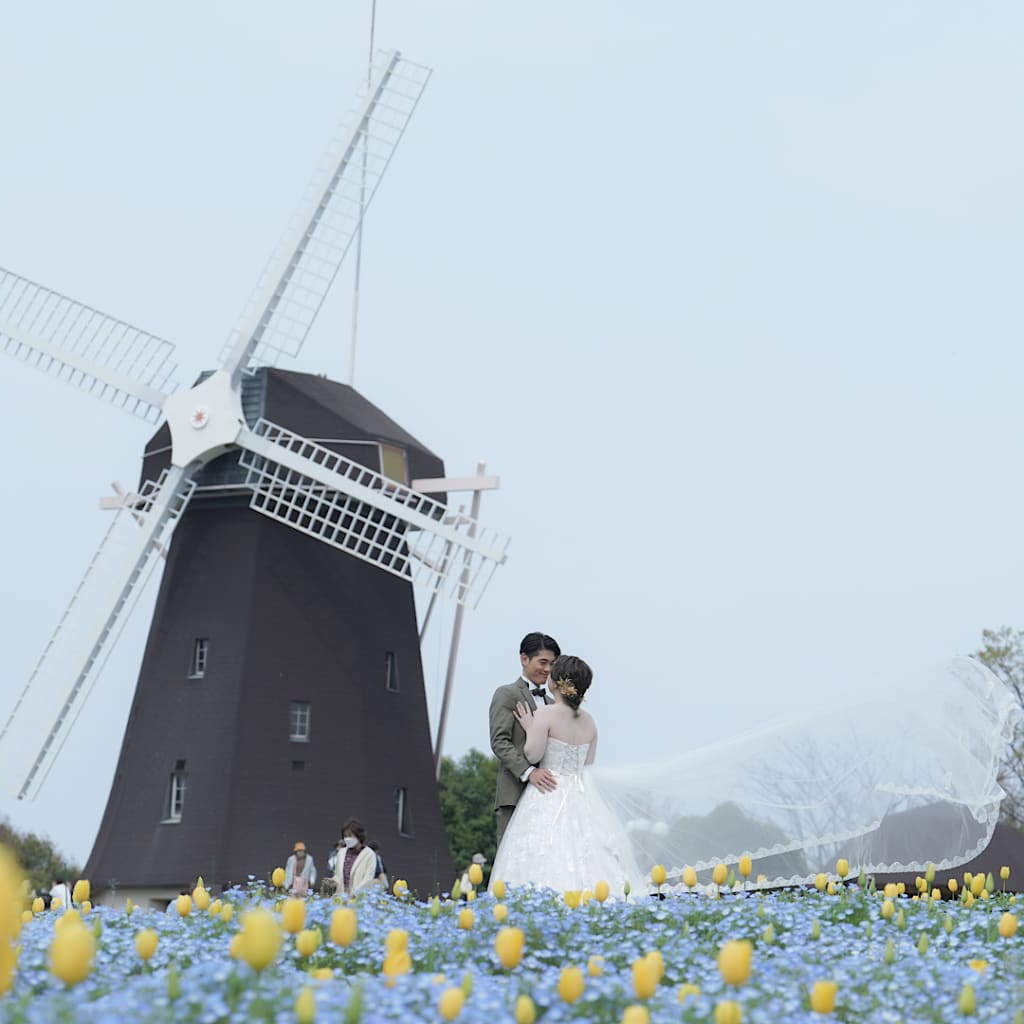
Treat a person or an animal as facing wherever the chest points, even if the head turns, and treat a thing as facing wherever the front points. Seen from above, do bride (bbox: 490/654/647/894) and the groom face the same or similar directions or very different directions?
very different directions

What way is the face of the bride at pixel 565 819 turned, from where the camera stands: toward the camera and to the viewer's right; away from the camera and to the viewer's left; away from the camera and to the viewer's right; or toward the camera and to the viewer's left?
away from the camera and to the viewer's left

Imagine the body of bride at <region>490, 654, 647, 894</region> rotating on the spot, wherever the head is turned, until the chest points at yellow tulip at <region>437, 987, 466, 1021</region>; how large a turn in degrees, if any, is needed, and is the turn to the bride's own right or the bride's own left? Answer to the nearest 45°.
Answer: approximately 135° to the bride's own left

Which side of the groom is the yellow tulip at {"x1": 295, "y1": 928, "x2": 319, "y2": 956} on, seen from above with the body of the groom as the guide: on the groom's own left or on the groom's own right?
on the groom's own right

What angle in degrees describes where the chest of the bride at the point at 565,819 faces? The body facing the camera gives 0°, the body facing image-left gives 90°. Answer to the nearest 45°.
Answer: approximately 135°

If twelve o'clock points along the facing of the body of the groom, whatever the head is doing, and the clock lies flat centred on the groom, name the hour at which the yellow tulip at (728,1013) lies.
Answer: The yellow tulip is roughly at 1 o'clock from the groom.

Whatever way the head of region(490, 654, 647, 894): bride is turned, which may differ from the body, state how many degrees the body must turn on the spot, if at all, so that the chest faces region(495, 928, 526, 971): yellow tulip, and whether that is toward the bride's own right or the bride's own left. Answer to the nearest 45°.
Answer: approximately 135° to the bride's own left

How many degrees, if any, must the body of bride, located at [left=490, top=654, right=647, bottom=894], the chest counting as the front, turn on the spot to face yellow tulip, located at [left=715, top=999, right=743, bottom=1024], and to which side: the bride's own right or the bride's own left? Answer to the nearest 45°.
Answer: approximately 135° to the bride's own left

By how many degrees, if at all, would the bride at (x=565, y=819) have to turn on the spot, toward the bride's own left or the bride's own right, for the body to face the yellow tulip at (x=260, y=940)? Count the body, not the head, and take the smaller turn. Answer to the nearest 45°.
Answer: approximately 135° to the bride's own left

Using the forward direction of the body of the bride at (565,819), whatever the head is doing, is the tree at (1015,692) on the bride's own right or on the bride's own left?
on the bride's own right

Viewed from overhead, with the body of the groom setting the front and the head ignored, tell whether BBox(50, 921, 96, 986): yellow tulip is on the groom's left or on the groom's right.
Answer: on the groom's right

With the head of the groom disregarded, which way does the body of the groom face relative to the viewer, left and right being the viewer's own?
facing the viewer and to the right of the viewer

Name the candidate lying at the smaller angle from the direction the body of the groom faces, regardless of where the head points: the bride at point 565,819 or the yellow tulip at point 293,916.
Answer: the bride

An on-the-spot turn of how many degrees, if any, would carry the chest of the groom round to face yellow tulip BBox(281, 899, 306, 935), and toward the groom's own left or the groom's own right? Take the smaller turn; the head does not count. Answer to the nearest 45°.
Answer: approximately 45° to the groom's own right

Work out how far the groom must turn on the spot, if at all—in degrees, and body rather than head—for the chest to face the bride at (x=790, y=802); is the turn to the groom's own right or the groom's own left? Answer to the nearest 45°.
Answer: approximately 45° to the groom's own left

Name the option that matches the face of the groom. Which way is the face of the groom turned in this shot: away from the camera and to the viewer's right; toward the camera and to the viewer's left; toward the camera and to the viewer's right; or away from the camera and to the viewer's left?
toward the camera and to the viewer's right

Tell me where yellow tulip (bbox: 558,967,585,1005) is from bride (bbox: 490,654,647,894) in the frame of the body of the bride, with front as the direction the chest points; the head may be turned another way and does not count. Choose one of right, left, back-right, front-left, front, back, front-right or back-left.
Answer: back-left
